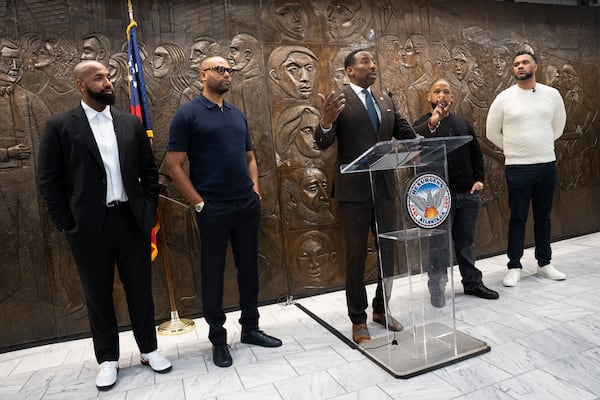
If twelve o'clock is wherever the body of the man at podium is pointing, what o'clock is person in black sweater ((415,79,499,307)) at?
The person in black sweater is roughly at 9 o'clock from the man at podium.

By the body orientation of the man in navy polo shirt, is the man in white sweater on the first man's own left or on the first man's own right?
on the first man's own left

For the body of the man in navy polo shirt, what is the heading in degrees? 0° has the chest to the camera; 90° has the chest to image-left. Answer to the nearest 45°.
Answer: approximately 315°

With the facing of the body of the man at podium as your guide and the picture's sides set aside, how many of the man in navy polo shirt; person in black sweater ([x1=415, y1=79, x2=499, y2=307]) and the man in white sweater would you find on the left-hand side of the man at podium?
2

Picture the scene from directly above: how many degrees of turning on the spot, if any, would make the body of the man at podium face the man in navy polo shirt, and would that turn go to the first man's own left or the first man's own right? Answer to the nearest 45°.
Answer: approximately 135° to the first man's own right

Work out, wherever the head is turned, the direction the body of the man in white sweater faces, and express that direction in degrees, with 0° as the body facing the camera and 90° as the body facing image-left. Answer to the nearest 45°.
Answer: approximately 0°
